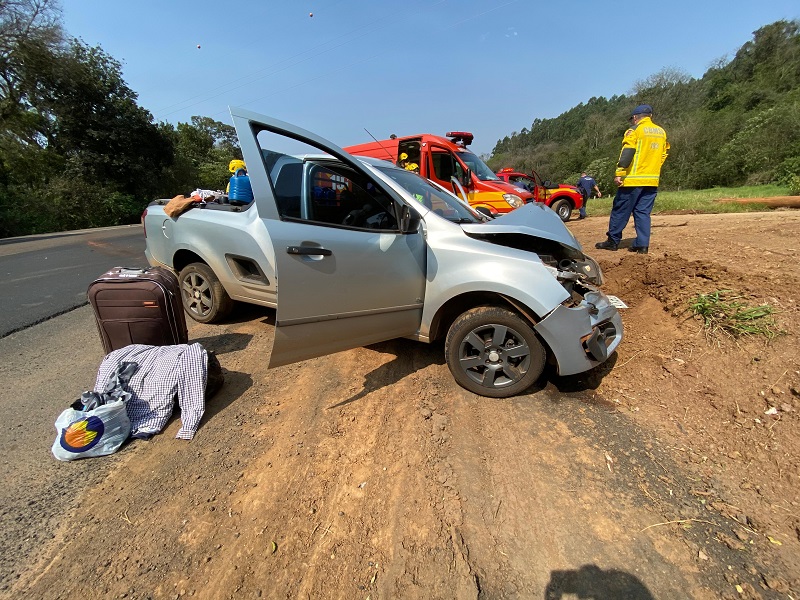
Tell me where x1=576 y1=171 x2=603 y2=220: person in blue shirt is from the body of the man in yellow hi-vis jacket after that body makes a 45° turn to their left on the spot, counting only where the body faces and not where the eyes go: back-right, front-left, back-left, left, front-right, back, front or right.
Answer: right

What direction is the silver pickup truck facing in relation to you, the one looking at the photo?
facing the viewer and to the right of the viewer

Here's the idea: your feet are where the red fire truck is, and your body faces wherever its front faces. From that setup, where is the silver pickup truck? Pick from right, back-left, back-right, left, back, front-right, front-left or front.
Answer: front-right

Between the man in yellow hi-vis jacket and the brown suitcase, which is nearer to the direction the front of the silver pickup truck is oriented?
the man in yellow hi-vis jacket

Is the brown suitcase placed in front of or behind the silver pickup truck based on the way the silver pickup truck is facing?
behind

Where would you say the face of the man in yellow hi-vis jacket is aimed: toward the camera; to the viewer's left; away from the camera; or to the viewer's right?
to the viewer's left

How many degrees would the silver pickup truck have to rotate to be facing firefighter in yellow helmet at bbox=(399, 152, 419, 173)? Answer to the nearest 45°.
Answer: approximately 135° to its left

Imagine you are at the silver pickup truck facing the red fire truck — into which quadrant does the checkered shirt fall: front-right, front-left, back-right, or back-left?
back-left

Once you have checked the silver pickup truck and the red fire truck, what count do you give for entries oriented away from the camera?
0

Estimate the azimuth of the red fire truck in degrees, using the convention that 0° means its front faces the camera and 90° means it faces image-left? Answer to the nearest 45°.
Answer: approximately 315°

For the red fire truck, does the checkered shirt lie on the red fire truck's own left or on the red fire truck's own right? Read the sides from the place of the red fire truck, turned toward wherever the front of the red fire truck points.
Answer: on the red fire truck's own right

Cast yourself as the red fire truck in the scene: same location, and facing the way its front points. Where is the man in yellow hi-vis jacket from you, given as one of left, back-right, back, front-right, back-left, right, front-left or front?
front

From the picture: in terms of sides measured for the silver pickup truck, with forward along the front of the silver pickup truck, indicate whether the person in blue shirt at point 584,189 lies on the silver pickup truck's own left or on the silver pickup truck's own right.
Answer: on the silver pickup truck's own left
